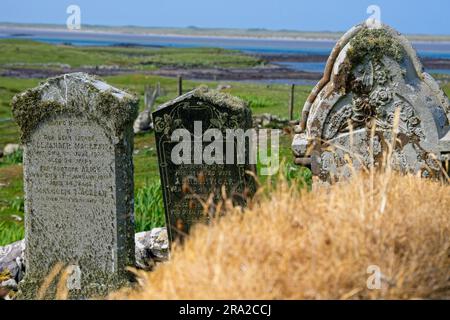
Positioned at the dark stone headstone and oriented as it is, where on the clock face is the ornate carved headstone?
The ornate carved headstone is roughly at 9 o'clock from the dark stone headstone.

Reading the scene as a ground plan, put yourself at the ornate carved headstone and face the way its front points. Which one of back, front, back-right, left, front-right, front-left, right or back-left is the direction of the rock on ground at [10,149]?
back-right

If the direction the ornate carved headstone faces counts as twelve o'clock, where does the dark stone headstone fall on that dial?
The dark stone headstone is roughly at 3 o'clock from the ornate carved headstone.

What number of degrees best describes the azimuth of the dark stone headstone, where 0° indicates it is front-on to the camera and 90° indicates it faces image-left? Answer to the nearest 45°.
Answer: approximately 0°

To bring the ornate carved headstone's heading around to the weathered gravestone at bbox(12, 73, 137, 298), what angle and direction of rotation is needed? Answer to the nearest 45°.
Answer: approximately 90° to its right

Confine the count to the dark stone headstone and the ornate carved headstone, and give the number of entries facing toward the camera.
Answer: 2

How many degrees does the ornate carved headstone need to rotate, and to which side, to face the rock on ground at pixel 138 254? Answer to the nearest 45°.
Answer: approximately 90° to its right

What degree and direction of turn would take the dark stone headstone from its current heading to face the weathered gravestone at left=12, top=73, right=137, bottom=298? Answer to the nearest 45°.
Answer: approximately 90° to its right
